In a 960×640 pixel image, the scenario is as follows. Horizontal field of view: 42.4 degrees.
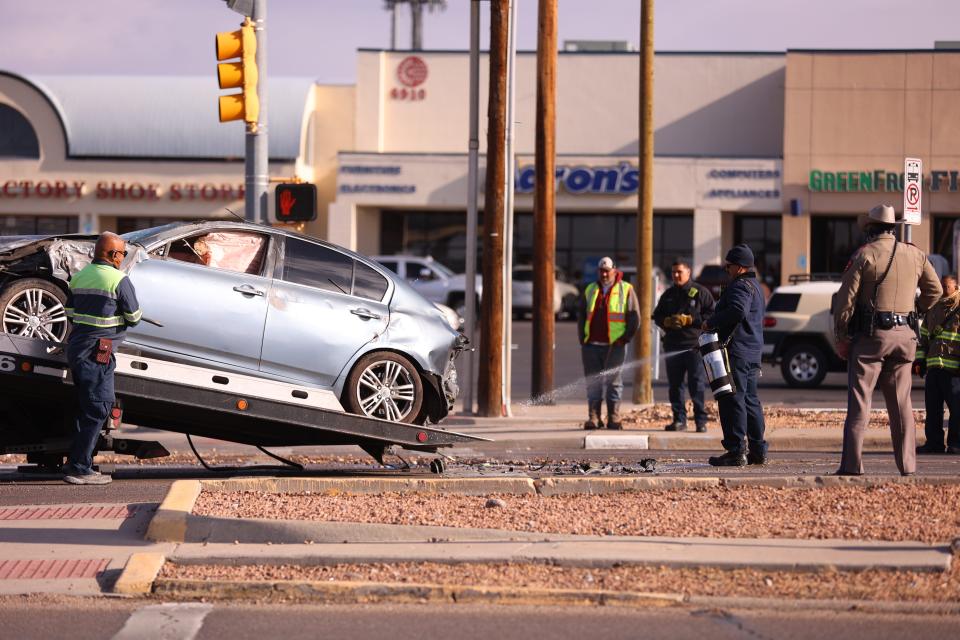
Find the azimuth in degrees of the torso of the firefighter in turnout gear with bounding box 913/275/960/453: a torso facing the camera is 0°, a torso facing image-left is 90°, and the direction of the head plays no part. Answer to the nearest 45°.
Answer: approximately 45°

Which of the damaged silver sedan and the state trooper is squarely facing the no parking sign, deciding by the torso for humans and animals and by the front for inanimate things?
the state trooper

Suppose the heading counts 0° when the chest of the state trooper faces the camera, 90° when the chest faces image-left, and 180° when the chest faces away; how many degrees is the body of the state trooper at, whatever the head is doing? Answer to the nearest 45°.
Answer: approximately 180°

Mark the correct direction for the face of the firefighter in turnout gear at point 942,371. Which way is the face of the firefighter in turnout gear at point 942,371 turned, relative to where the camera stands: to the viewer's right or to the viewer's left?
to the viewer's left

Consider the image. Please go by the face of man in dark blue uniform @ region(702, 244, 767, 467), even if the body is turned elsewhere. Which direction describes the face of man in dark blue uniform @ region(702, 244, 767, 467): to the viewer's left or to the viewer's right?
to the viewer's left
